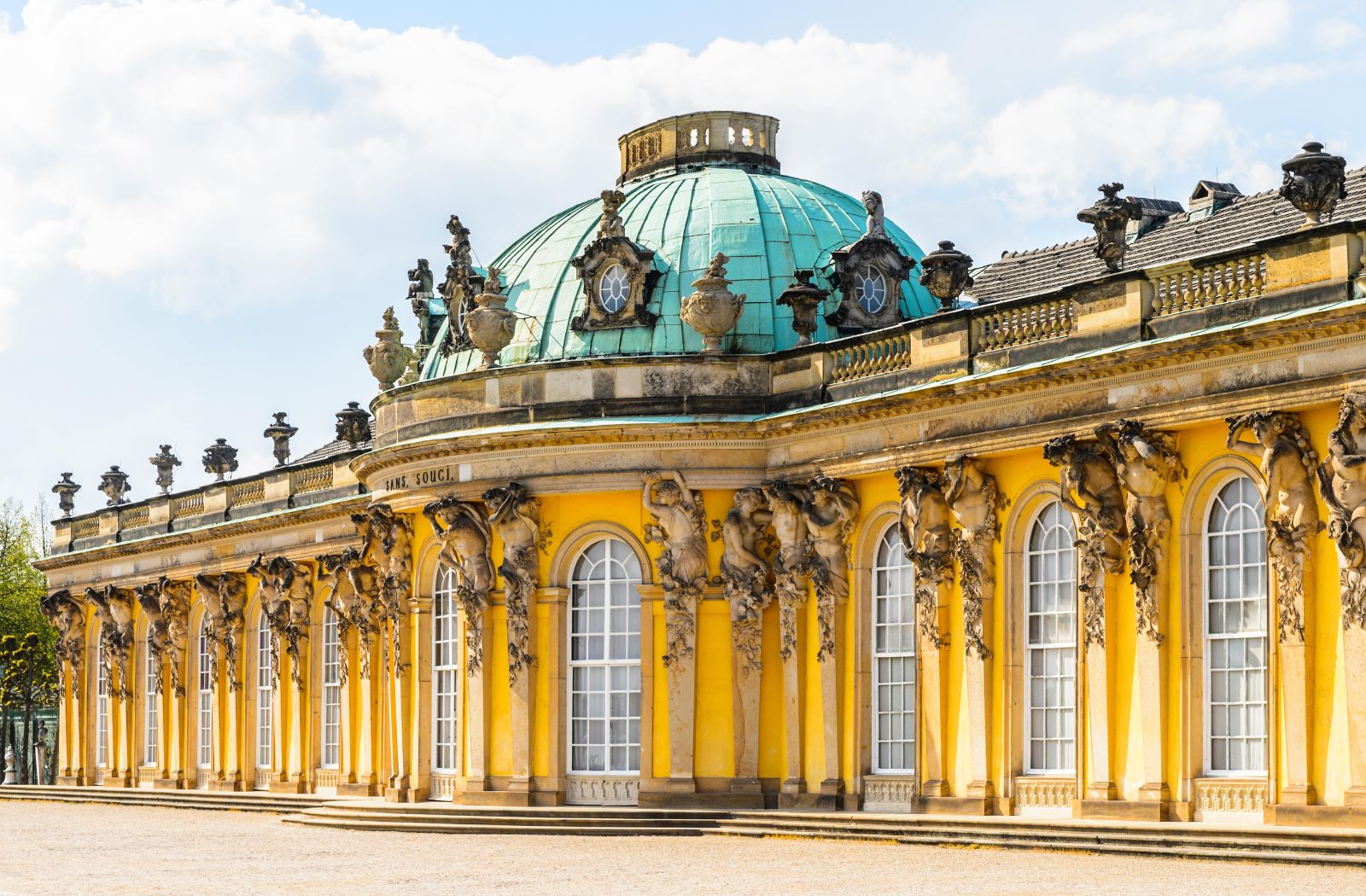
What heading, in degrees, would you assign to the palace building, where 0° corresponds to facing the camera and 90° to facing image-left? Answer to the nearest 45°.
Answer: approximately 45°
